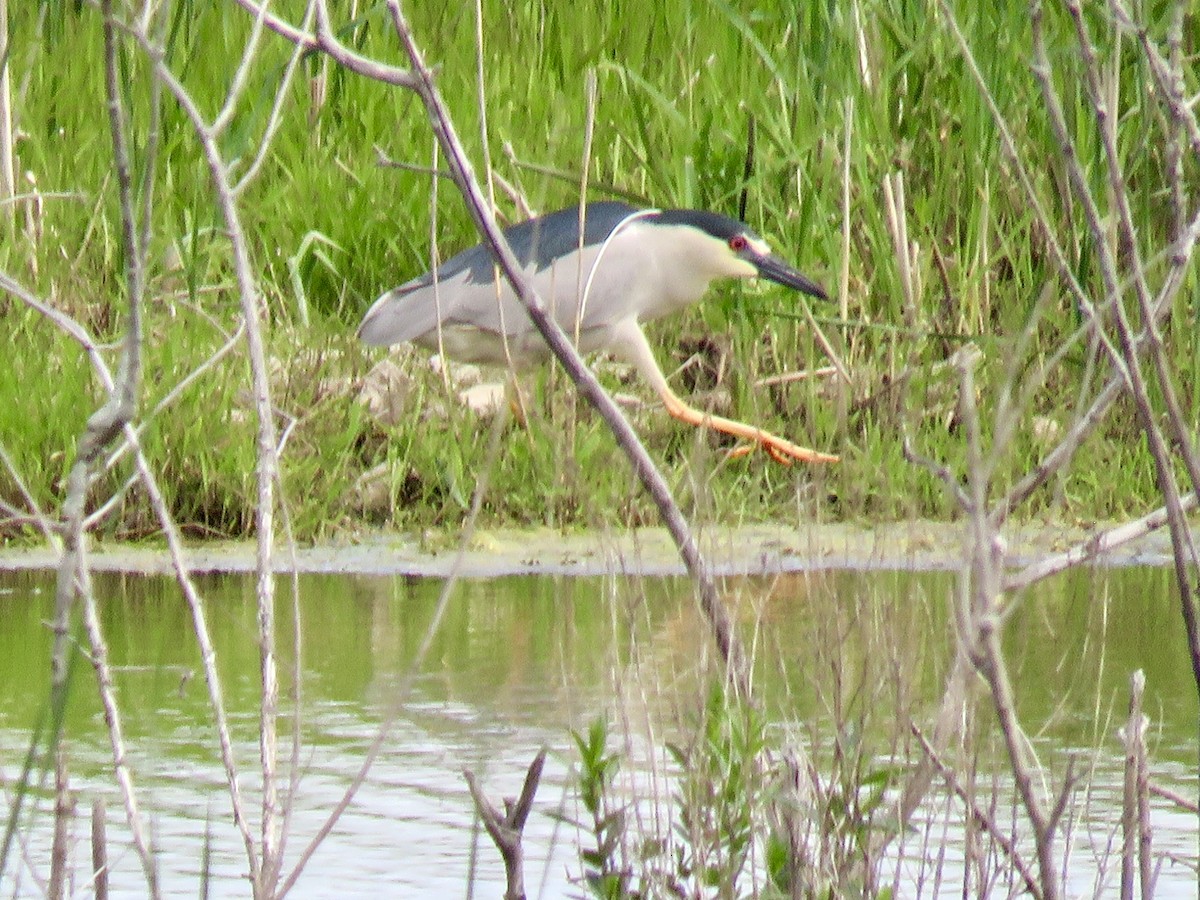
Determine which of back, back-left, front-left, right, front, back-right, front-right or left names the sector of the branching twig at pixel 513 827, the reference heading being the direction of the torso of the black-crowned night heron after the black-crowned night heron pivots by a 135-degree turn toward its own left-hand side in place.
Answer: back-left

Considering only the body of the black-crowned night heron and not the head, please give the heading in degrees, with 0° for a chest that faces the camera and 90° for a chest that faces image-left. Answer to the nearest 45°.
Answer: approximately 270°
